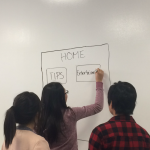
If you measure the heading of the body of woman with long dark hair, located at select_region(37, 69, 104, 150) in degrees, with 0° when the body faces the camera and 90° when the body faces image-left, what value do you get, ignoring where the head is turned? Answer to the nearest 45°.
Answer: approximately 225°

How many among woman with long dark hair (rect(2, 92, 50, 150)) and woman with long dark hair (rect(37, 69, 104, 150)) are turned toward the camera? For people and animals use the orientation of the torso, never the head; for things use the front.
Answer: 0

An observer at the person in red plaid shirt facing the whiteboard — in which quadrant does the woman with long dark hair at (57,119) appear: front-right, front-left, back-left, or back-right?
front-left

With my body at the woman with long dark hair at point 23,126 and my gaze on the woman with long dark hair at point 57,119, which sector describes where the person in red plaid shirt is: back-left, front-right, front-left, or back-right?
front-right

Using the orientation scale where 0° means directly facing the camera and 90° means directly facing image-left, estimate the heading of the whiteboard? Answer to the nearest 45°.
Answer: approximately 0°

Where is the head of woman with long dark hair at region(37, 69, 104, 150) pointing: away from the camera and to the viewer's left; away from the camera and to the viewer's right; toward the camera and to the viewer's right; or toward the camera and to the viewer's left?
away from the camera and to the viewer's right

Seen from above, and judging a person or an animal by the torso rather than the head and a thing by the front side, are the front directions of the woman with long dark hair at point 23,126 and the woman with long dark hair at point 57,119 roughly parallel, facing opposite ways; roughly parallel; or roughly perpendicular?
roughly parallel

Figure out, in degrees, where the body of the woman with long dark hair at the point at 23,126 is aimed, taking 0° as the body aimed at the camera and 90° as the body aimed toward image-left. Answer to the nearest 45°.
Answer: approximately 225°

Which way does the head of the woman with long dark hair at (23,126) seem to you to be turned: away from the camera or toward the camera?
away from the camera

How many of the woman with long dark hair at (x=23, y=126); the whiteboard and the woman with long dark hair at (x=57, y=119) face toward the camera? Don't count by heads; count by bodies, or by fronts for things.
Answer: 1

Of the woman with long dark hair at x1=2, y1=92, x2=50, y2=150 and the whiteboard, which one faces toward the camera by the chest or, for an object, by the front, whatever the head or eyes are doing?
the whiteboard

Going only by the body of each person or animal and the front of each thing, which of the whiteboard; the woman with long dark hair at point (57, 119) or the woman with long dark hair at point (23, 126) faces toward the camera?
the whiteboard
